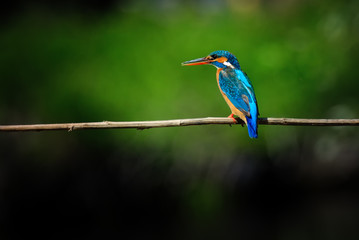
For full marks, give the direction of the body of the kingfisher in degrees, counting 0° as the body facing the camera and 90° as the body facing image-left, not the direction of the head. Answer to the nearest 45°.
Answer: approximately 90°
